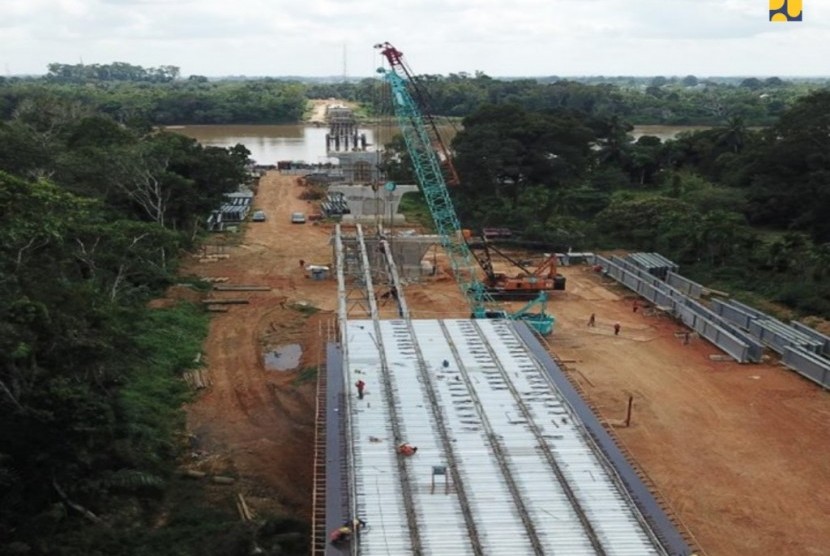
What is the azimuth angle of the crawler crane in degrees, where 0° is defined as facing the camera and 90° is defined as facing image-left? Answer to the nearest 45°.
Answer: approximately 90°

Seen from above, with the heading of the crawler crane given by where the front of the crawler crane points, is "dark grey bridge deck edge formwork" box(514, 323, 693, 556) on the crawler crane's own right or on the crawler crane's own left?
on the crawler crane's own left

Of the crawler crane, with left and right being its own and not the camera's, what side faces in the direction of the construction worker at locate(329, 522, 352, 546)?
left

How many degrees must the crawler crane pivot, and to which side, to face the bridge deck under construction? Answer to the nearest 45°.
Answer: approximately 90° to its left

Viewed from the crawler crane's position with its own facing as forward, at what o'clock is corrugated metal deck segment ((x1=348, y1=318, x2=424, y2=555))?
The corrugated metal deck segment is roughly at 9 o'clock from the crawler crane.

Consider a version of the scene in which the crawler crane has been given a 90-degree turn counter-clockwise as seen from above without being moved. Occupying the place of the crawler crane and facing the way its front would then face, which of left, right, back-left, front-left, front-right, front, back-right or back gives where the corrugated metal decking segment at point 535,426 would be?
front
